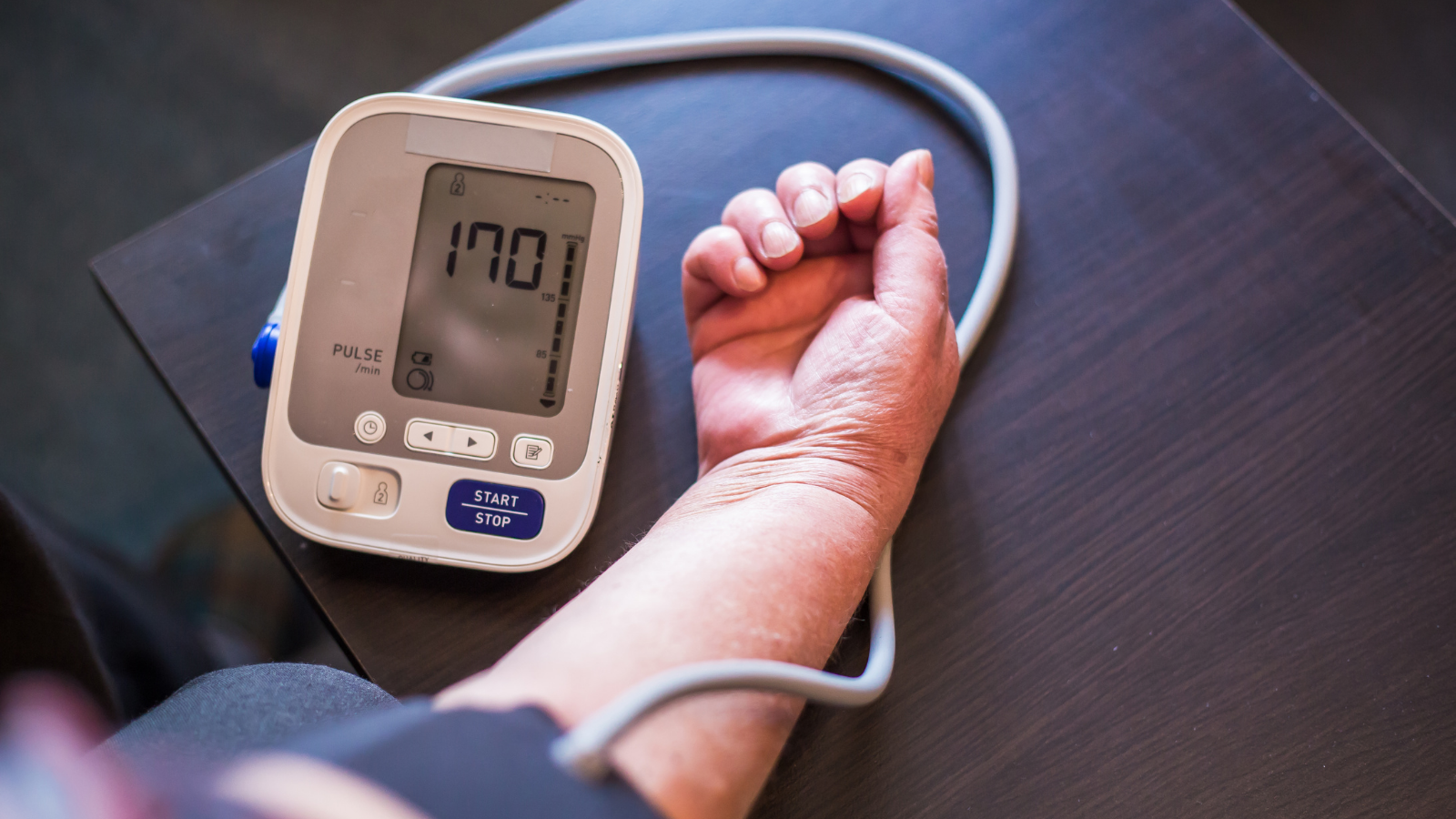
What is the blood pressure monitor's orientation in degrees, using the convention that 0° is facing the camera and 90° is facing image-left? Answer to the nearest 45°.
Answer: approximately 0°
